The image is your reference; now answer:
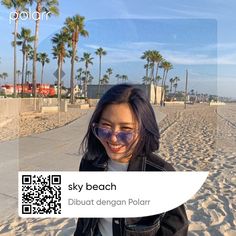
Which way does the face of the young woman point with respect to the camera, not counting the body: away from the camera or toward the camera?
toward the camera

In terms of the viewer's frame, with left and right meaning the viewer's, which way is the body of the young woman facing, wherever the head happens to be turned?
facing the viewer and to the left of the viewer
